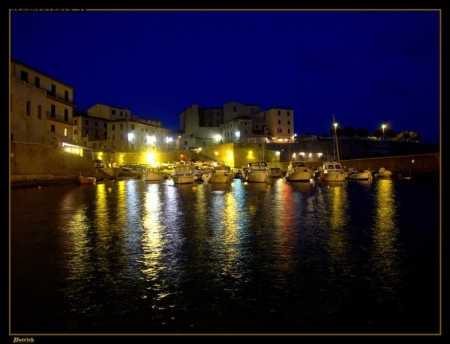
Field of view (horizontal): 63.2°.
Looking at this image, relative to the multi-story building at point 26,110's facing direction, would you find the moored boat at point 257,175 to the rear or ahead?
ahead

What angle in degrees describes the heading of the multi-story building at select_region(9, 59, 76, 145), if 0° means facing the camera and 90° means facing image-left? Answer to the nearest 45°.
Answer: approximately 315°

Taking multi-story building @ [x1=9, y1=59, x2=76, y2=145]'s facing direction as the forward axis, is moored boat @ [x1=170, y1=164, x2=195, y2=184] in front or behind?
in front
